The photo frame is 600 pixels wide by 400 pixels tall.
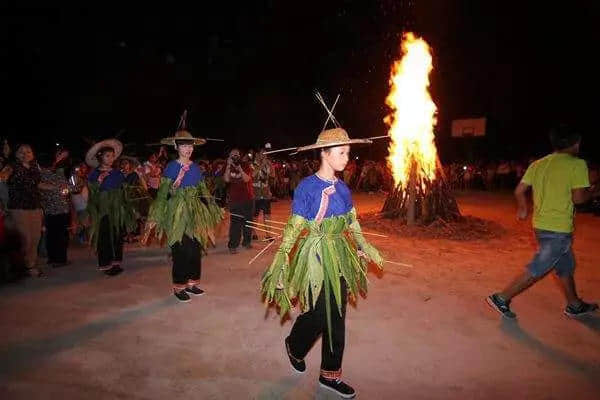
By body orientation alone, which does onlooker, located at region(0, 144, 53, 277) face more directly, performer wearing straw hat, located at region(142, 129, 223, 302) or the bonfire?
the performer wearing straw hat

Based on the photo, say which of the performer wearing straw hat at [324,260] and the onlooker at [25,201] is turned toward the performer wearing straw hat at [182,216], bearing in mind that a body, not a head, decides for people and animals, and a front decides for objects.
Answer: the onlooker

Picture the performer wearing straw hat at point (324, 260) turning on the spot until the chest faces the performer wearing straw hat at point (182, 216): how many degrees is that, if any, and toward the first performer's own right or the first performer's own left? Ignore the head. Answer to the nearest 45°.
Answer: approximately 180°

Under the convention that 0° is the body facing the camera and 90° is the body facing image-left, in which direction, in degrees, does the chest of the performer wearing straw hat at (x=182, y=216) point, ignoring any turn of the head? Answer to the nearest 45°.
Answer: approximately 315°

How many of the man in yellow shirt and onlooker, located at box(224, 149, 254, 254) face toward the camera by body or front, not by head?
1

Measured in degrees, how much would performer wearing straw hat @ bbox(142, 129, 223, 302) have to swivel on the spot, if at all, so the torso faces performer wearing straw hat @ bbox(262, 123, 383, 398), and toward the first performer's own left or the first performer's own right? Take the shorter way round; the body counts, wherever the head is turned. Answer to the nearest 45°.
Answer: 0° — they already face them

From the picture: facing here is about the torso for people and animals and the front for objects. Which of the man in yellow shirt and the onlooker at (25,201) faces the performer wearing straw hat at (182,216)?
the onlooker

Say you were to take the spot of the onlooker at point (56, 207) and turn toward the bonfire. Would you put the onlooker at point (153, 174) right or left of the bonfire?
left

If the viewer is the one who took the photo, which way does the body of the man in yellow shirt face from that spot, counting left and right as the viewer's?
facing away from the viewer and to the right of the viewer

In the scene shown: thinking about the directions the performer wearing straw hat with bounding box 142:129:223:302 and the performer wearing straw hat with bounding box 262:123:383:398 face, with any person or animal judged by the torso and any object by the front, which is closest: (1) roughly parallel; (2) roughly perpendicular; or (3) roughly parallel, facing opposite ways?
roughly parallel

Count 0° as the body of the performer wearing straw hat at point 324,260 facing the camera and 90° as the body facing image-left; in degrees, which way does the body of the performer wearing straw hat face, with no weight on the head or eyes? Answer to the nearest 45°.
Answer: approximately 315°

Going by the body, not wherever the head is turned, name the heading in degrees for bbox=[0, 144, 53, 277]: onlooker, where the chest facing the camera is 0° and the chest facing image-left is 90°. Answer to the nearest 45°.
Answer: approximately 315°

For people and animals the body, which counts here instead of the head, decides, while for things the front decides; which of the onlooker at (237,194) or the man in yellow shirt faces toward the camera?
the onlooker

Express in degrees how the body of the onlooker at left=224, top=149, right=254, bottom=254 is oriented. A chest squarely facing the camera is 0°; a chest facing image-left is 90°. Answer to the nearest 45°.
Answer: approximately 0°

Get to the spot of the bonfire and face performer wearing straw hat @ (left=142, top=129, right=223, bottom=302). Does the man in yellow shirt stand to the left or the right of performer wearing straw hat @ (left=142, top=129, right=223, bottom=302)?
left

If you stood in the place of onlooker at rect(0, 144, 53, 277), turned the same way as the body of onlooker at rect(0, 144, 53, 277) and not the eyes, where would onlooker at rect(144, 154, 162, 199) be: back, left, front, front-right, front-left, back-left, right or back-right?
left
